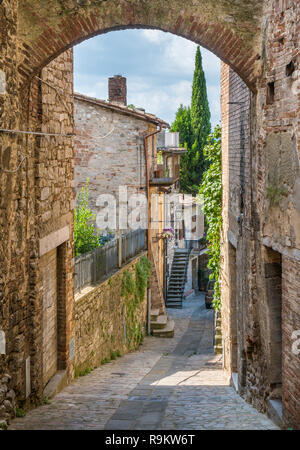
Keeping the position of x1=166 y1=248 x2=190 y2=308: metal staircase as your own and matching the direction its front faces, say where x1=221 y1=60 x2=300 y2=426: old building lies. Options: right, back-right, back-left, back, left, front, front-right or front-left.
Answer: front

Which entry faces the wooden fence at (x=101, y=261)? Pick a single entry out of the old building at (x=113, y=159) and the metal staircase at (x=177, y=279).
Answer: the metal staircase

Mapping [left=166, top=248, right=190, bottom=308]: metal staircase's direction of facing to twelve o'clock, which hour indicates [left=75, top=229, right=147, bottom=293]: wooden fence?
The wooden fence is roughly at 12 o'clock from the metal staircase.

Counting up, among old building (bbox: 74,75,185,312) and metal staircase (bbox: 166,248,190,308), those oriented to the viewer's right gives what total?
1

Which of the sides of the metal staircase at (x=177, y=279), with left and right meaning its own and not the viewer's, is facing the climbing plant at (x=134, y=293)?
front

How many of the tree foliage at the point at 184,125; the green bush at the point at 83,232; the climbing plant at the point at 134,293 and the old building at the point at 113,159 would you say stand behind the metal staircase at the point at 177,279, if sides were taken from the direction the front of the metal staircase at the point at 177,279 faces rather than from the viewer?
1

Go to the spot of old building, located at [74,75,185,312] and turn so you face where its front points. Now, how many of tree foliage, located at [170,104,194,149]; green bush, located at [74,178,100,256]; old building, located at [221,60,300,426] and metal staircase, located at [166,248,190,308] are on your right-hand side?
2

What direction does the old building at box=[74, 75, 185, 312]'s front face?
to the viewer's right

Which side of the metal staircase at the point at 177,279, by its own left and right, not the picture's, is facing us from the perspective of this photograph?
front
